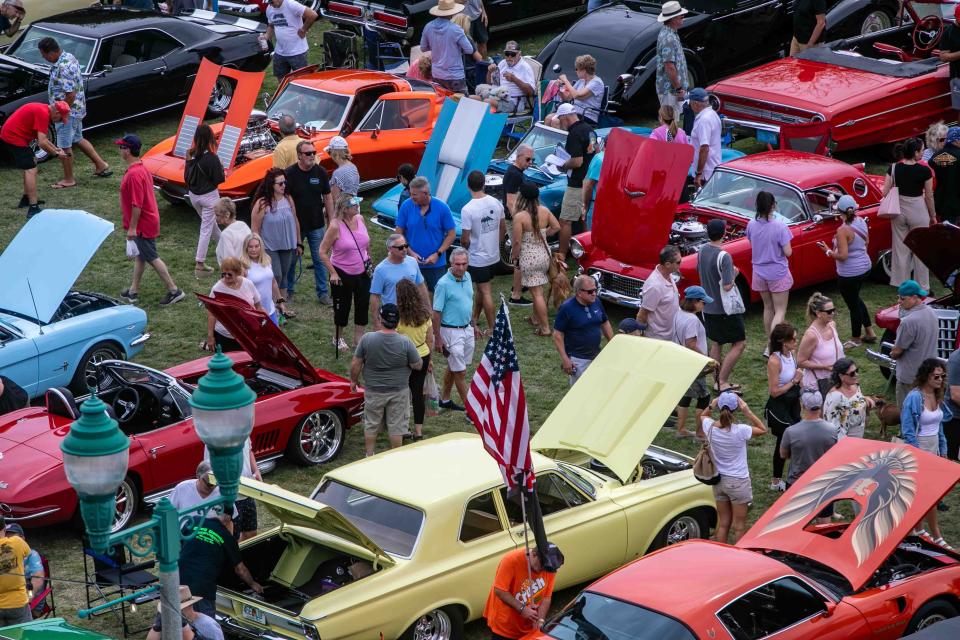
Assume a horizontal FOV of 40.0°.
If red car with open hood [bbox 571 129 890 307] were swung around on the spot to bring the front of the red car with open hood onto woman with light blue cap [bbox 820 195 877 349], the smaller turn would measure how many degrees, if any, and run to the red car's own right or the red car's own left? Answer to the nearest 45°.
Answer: approximately 90° to the red car's own left

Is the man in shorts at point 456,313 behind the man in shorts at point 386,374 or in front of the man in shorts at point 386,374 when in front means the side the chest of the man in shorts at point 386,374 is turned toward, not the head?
in front

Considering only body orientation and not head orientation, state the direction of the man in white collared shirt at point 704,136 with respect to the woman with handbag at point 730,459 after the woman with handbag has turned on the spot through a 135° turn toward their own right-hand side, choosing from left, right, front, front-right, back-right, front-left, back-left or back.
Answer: back-left

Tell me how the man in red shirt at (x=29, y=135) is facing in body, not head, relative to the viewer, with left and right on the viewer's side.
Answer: facing to the right of the viewer

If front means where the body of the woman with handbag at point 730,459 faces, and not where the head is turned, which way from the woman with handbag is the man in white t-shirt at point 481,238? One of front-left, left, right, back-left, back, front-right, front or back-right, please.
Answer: front-left

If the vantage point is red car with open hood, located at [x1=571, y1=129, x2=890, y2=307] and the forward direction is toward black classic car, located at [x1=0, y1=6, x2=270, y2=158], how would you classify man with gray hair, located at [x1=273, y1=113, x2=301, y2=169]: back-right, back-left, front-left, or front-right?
front-left

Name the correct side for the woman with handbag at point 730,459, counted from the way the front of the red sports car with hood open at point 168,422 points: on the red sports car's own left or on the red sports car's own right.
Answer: on the red sports car's own right

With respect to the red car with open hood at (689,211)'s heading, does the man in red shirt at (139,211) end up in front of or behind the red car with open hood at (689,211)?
in front

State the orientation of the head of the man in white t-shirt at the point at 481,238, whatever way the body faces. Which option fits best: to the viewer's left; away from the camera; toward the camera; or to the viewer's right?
away from the camera

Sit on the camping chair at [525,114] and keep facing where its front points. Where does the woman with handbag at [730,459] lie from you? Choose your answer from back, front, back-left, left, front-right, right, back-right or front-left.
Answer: front-left

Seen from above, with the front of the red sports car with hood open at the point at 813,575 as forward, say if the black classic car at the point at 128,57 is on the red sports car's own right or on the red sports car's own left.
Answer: on the red sports car's own left

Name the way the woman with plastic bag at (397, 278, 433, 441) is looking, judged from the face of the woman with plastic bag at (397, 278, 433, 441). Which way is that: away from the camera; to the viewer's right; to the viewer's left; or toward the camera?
away from the camera
